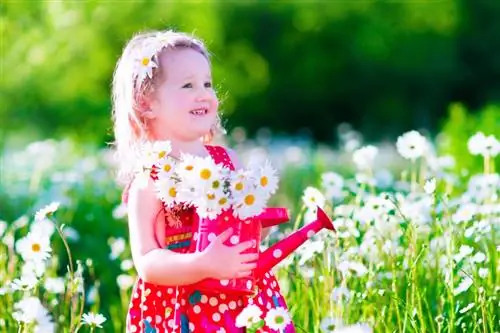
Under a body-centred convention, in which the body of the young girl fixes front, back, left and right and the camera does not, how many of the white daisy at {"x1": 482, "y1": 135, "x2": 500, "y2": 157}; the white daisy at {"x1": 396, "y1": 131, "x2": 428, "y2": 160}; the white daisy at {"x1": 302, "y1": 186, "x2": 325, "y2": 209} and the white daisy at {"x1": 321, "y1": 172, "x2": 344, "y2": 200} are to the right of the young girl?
0

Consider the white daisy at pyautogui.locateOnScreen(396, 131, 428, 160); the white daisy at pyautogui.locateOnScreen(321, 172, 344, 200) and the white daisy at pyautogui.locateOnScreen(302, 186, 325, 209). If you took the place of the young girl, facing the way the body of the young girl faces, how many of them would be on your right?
0

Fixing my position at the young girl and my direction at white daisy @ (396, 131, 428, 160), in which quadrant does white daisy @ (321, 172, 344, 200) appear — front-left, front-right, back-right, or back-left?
front-left

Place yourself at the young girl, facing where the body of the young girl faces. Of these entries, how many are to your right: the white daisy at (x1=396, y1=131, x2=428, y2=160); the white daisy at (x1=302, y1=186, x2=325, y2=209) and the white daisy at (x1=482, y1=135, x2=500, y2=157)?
0

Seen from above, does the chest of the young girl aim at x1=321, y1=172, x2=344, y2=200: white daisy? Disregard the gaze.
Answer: no

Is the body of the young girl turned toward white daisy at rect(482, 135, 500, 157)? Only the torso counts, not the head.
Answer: no

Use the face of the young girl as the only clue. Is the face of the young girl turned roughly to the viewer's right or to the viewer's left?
to the viewer's right

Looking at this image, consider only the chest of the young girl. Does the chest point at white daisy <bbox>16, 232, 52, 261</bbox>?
no

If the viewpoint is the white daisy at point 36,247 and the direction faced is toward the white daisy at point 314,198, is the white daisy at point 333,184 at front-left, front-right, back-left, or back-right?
front-left

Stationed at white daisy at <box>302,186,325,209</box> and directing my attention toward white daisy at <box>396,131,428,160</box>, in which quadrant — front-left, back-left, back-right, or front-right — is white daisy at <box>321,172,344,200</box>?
front-left

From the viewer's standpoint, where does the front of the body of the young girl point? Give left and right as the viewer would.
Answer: facing the viewer and to the right of the viewer
